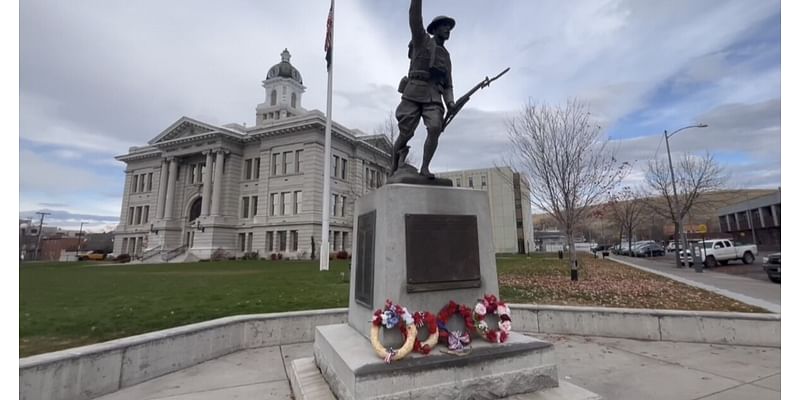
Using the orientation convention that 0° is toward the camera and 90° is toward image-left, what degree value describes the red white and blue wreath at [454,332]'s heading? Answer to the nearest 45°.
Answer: approximately 0°

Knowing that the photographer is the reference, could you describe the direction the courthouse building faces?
facing the viewer and to the left of the viewer

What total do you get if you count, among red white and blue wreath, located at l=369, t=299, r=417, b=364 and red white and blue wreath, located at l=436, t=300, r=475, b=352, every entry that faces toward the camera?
2

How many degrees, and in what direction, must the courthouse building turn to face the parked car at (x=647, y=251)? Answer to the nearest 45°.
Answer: approximately 135° to its left

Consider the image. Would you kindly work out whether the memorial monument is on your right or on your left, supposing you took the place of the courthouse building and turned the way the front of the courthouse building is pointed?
on your left

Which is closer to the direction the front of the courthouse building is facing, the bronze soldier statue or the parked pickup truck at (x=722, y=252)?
the bronze soldier statue

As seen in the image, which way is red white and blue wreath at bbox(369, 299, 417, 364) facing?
toward the camera
